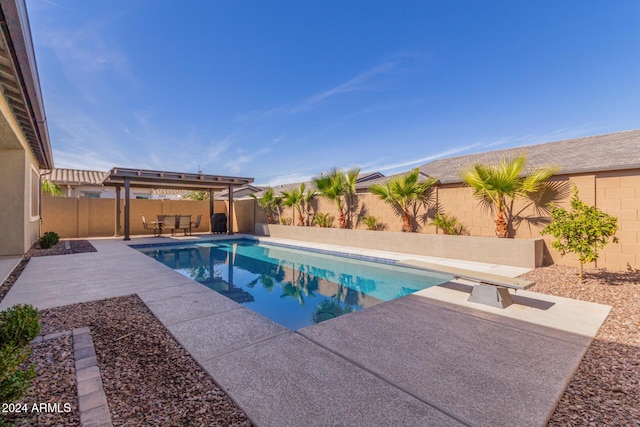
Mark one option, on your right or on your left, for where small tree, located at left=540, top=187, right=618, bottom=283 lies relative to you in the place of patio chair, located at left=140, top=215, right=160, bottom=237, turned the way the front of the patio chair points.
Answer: on your right

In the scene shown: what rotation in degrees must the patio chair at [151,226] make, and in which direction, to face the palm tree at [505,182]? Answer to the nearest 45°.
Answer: approximately 45° to its right

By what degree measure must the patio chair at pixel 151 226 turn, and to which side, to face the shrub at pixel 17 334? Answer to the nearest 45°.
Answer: approximately 90° to its right

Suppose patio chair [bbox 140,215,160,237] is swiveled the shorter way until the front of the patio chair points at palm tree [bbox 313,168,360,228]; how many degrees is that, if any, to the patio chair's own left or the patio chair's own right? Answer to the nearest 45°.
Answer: approximately 45° to the patio chair's own right

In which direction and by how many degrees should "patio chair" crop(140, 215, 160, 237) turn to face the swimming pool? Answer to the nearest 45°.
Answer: approximately 90° to its right

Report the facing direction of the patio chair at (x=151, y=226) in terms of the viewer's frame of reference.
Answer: facing to the right of the viewer

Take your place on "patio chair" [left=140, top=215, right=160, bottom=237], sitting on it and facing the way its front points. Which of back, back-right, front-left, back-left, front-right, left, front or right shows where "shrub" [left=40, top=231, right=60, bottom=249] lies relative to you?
back-right

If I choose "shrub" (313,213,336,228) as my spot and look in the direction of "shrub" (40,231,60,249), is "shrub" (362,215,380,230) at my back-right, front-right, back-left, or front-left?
back-left
